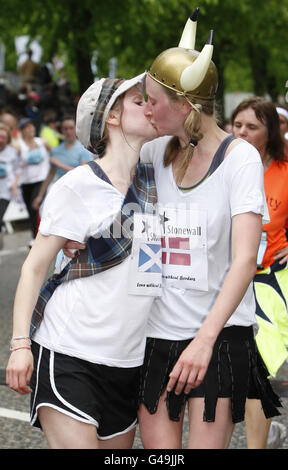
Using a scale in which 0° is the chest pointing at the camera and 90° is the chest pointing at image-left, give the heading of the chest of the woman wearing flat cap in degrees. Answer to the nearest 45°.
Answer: approximately 315°

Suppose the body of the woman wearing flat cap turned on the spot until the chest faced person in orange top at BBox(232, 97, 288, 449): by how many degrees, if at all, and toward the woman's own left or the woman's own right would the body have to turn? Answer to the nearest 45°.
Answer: approximately 90° to the woman's own left

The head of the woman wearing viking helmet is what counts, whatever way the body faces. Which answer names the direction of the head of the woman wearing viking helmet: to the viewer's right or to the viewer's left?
to the viewer's left

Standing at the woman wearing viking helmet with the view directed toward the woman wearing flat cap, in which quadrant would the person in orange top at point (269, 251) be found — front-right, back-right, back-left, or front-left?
back-right

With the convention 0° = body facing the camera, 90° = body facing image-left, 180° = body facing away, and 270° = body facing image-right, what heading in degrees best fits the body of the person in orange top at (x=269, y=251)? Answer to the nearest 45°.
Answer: approximately 45°

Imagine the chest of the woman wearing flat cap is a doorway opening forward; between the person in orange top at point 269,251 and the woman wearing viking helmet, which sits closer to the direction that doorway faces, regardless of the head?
the woman wearing viking helmet

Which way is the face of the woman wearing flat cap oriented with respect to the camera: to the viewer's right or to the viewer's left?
to the viewer's right
